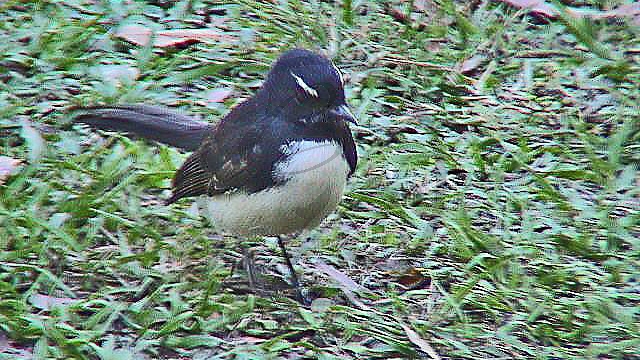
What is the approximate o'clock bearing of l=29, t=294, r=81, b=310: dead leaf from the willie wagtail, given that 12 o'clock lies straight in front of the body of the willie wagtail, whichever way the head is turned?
The dead leaf is roughly at 4 o'clock from the willie wagtail.

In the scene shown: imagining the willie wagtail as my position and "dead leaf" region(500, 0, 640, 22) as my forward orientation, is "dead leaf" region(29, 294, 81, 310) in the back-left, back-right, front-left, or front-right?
back-left

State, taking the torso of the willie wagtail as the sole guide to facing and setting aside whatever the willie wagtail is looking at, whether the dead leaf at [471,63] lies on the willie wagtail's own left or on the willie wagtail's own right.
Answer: on the willie wagtail's own left

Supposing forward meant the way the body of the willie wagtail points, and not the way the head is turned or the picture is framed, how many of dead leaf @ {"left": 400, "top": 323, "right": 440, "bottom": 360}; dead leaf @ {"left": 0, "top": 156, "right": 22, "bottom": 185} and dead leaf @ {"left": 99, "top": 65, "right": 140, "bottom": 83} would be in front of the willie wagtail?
1

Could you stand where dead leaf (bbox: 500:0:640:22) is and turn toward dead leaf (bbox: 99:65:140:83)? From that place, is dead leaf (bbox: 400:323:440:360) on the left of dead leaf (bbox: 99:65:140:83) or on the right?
left

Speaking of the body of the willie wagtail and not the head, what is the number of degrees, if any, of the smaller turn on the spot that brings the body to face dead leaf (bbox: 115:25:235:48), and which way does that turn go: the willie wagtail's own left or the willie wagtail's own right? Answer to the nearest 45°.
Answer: approximately 135° to the willie wagtail's own left

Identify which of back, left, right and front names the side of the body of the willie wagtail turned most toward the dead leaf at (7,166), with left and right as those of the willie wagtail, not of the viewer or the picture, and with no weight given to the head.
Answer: back

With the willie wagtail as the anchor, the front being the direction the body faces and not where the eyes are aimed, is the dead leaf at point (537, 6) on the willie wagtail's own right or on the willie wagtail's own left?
on the willie wagtail's own left

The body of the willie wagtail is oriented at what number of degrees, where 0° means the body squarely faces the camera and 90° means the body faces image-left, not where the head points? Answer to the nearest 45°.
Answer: approximately 315°
